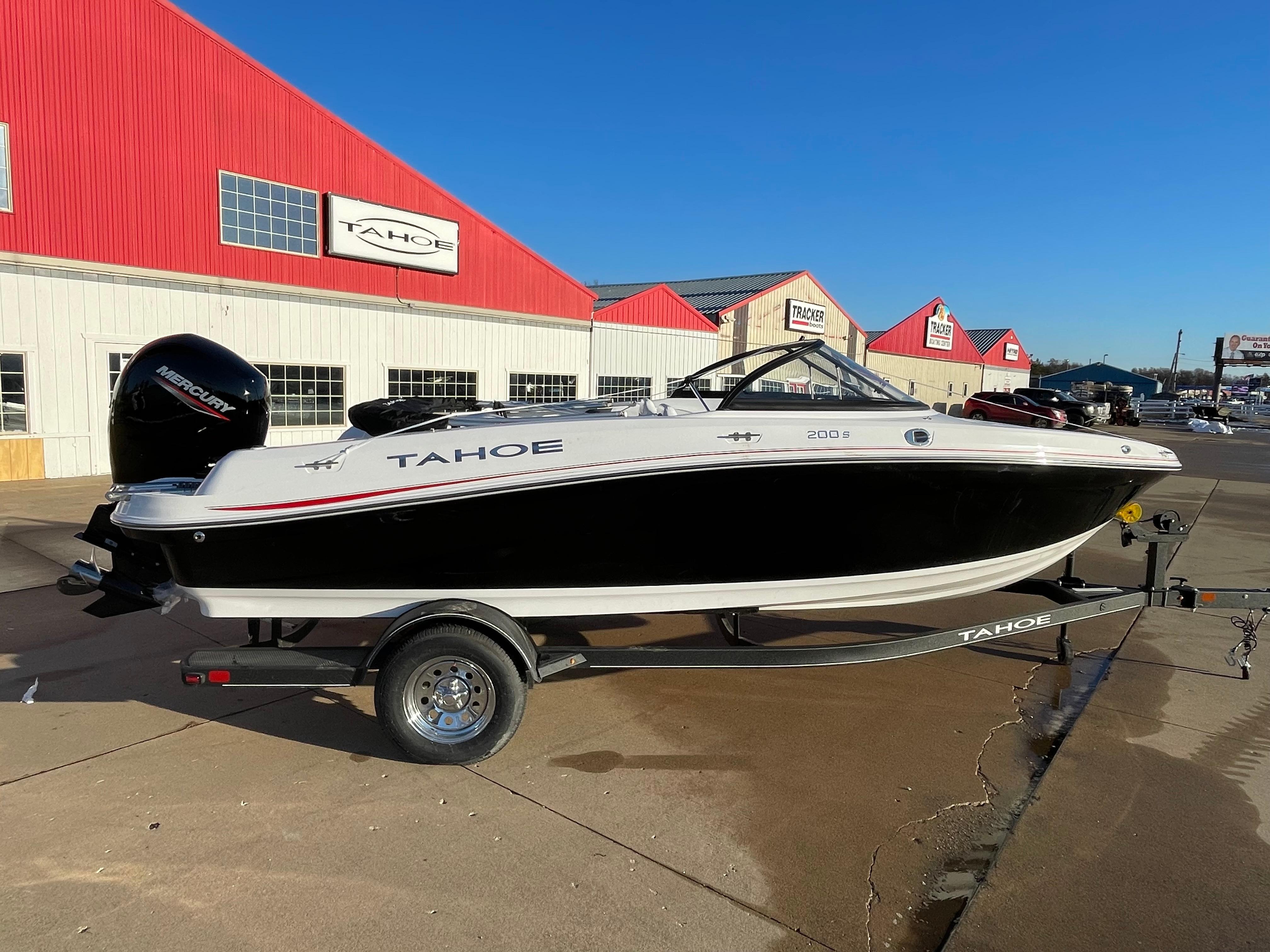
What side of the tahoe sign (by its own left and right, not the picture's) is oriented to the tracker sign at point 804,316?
left

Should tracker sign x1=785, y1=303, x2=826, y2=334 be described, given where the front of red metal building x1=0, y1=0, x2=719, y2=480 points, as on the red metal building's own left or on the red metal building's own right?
on the red metal building's own left

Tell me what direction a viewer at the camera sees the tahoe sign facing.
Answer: facing the viewer and to the right of the viewer

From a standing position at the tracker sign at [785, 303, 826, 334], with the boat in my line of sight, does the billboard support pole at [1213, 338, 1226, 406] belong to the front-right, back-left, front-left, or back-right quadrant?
back-left

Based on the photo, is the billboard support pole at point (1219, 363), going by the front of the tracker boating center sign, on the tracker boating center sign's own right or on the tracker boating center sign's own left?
on the tracker boating center sign's own left

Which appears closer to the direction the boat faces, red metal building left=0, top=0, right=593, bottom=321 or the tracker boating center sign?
the tracker boating center sign

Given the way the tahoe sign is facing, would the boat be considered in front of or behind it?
in front

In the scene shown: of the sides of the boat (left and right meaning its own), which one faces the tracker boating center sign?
left

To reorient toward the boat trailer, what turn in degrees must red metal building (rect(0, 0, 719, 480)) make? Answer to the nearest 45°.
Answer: approximately 45° to its right

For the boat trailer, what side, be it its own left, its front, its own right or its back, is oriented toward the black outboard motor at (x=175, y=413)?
back

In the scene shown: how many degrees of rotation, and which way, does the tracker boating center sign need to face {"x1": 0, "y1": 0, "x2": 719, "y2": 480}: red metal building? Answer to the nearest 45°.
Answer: approximately 45° to its right

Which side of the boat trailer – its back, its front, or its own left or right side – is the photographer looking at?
right

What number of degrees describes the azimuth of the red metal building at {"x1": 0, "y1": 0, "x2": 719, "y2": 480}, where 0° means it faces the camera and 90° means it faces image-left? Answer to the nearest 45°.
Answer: approximately 315°

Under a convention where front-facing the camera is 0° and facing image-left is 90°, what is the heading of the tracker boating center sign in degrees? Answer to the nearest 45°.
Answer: approximately 315°

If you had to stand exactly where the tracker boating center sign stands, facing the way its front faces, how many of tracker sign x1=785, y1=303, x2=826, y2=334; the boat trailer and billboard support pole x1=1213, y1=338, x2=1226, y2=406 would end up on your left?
1

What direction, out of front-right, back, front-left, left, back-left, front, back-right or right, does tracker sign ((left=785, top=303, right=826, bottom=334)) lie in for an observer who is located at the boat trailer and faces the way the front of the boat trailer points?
left

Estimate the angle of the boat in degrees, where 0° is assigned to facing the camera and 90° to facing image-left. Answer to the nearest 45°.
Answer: approximately 270°
